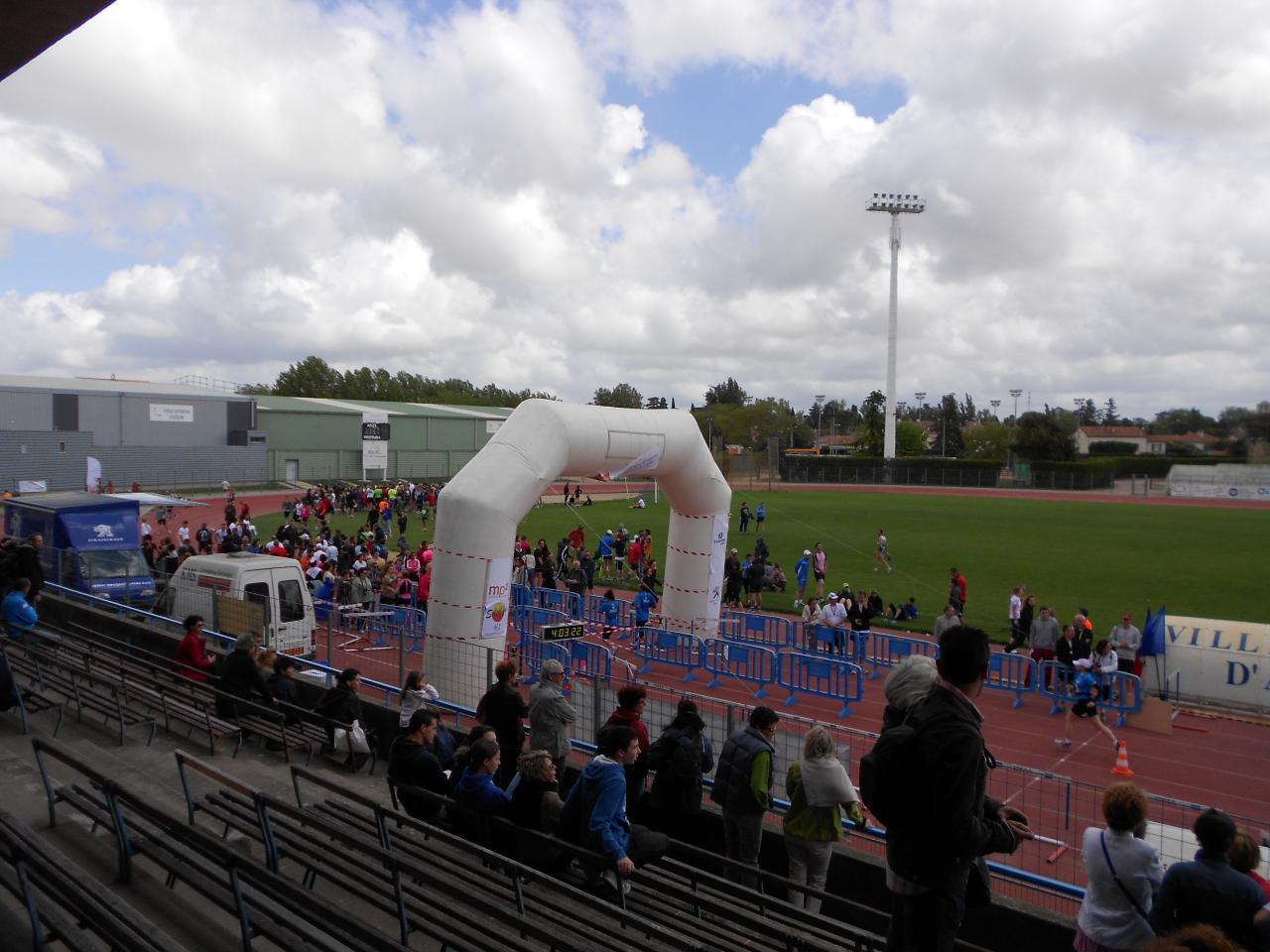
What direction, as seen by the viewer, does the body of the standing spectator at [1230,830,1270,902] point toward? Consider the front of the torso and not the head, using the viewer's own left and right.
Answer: facing away from the viewer

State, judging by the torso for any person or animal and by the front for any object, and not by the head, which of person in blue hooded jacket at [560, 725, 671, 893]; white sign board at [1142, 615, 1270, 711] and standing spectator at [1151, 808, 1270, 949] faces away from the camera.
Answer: the standing spectator

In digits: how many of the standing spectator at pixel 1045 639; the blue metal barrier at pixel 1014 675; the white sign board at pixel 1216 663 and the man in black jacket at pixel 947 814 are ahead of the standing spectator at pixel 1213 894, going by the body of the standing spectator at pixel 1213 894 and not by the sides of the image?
3

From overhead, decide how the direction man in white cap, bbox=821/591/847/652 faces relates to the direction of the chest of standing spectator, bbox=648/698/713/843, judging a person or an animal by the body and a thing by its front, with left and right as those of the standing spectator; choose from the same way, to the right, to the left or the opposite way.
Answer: the opposite way

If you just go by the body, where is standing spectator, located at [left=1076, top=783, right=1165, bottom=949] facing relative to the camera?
away from the camera

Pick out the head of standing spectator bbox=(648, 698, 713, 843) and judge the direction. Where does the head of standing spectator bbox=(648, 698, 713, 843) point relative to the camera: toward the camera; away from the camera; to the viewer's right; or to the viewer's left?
away from the camera

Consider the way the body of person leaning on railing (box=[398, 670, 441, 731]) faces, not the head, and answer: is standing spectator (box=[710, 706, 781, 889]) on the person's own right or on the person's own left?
on the person's own right

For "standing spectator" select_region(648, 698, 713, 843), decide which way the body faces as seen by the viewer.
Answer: away from the camera

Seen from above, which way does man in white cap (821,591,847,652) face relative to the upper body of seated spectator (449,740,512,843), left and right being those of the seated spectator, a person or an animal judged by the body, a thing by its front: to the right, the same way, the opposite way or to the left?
the opposite way

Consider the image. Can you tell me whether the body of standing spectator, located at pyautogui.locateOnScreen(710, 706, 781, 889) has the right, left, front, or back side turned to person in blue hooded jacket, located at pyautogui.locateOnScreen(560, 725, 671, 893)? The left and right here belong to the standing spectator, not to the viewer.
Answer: back

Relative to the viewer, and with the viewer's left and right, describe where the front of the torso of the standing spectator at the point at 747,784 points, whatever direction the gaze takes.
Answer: facing away from the viewer and to the right of the viewer

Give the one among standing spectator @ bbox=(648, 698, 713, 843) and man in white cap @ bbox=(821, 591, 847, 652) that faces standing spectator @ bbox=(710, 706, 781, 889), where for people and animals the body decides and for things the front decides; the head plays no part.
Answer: the man in white cap
